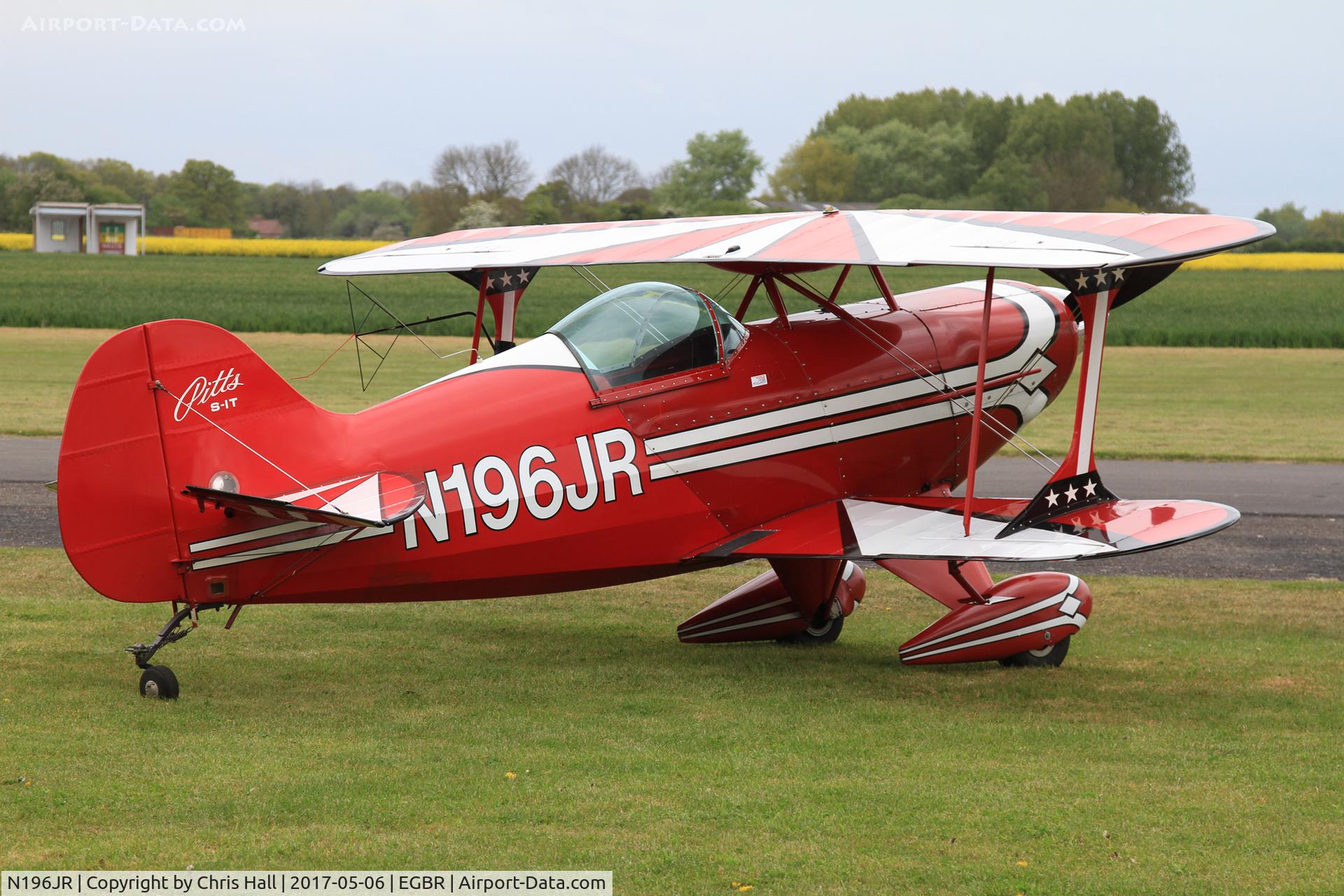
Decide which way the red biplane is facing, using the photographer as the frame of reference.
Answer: facing away from the viewer and to the right of the viewer
